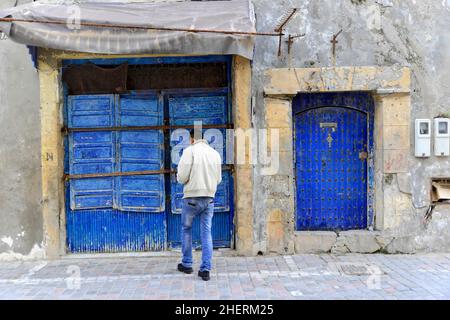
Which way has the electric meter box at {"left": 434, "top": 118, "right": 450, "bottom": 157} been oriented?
toward the camera

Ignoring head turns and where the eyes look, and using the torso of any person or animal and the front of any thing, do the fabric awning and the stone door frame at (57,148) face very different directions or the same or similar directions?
same or similar directions

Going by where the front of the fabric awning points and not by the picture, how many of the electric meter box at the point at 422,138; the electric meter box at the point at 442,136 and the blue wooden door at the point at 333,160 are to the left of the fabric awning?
3

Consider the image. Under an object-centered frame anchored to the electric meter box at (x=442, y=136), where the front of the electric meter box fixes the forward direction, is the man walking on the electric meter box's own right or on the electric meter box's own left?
on the electric meter box's own right

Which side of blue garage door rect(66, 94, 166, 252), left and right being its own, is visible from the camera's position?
front

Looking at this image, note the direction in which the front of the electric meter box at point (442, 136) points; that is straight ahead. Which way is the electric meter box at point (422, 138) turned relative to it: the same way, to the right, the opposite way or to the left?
the same way

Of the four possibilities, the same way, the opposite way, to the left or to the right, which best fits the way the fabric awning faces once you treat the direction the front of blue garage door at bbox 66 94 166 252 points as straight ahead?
the same way

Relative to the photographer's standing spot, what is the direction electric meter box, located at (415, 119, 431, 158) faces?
facing the viewer

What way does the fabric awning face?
toward the camera

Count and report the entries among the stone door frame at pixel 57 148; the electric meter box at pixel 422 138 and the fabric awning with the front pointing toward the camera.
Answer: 3

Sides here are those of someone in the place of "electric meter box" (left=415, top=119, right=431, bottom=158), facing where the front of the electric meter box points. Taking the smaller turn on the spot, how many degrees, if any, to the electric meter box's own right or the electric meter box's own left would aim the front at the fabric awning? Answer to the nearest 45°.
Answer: approximately 45° to the electric meter box's own right

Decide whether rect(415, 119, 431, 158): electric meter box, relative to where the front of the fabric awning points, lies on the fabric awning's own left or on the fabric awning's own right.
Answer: on the fabric awning's own left

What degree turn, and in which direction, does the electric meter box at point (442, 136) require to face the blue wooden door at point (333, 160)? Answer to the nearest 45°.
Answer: approximately 90° to its right
